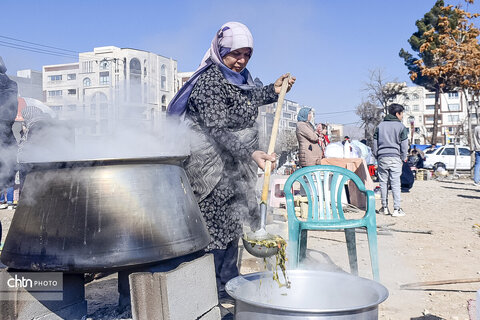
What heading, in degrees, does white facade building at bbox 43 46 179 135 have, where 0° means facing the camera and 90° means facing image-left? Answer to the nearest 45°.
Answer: approximately 315°

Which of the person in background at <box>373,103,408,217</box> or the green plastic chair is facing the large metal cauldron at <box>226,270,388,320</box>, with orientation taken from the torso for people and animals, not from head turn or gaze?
the green plastic chair

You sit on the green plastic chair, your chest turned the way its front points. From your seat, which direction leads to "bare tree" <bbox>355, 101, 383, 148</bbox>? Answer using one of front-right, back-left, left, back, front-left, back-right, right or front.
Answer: back

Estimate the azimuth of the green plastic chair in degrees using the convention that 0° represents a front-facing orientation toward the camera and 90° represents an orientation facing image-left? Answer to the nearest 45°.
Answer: approximately 0°

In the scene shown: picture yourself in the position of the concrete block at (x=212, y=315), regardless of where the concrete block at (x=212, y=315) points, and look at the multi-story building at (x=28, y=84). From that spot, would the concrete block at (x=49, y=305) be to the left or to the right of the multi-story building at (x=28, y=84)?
left

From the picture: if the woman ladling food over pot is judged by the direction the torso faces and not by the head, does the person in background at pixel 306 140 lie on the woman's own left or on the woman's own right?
on the woman's own left

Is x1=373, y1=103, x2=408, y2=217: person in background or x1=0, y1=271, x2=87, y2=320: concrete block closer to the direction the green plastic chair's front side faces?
the concrete block
